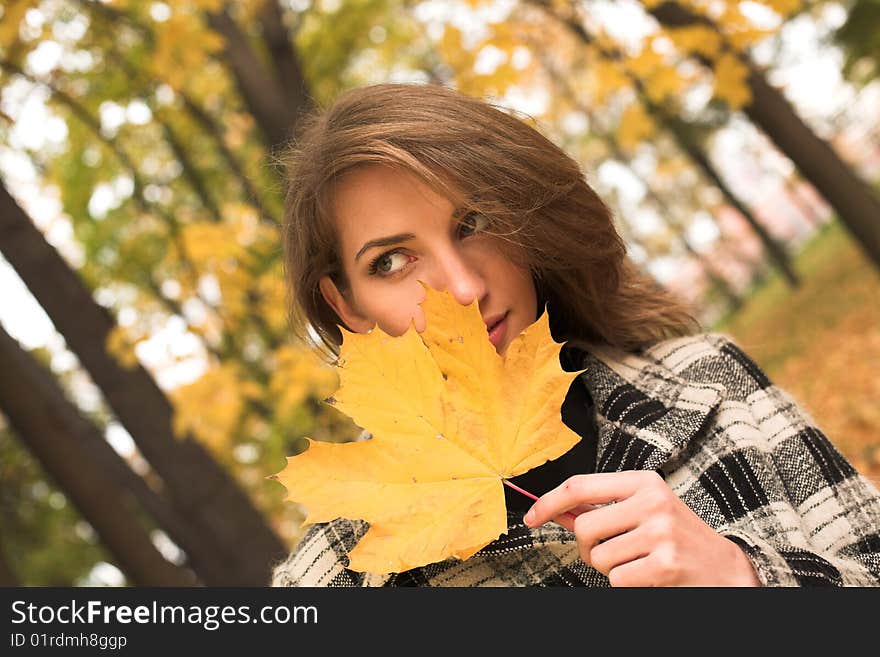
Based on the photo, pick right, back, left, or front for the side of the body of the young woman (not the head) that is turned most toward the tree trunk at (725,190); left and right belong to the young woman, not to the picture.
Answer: back

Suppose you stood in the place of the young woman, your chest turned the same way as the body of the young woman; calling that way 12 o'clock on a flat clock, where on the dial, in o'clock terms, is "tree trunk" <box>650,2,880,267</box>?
The tree trunk is roughly at 7 o'clock from the young woman.

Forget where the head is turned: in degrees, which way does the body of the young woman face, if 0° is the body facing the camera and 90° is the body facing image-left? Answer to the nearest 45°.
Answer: approximately 0°

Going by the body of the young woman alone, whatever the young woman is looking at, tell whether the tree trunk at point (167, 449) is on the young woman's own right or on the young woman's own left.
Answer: on the young woman's own right
